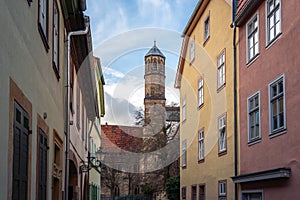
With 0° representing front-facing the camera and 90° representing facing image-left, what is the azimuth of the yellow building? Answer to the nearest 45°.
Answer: approximately 45°

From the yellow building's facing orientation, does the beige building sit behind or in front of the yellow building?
in front

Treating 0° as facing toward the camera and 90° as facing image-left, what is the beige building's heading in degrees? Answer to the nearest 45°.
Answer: approximately 270°

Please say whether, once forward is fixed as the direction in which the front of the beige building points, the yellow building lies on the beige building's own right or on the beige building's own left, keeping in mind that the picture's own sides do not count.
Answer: on the beige building's own left

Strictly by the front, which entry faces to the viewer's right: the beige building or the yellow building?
the beige building

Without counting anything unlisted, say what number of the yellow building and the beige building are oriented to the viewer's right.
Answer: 1
